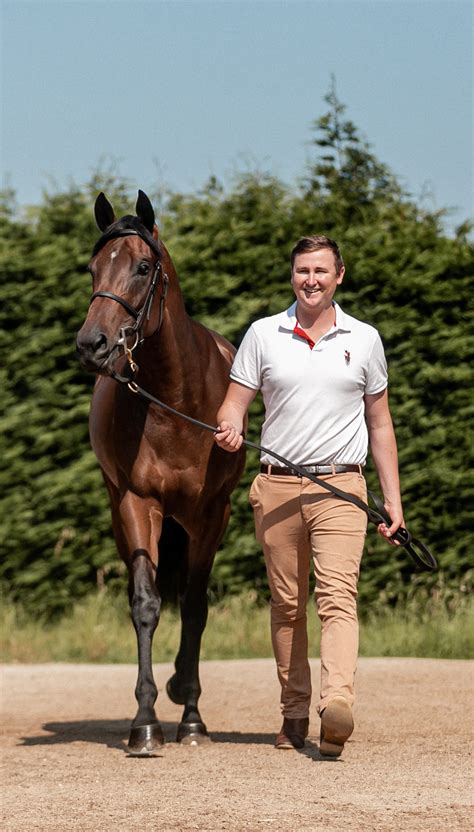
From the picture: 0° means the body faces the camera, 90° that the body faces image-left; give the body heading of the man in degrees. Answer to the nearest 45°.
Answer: approximately 0°

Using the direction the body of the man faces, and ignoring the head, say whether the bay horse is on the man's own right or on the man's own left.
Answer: on the man's own right

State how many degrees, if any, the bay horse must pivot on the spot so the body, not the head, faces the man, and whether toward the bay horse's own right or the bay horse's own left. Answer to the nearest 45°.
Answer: approximately 45° to the bay horse's own left

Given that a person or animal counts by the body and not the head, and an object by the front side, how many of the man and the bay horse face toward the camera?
2

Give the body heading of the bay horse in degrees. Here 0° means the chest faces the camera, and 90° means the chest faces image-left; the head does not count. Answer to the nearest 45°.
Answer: approximately 0°
